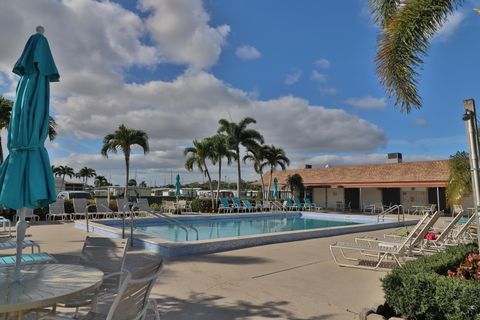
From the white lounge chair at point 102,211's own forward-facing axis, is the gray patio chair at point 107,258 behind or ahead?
ahead

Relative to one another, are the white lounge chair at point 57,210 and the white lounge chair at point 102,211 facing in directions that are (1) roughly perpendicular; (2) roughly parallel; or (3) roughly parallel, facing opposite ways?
roughly parallel

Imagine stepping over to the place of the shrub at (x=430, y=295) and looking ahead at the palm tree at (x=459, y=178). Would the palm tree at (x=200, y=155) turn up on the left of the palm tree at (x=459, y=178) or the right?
left

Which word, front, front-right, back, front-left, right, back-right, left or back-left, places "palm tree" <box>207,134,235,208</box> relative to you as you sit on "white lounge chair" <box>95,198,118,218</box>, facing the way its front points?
left

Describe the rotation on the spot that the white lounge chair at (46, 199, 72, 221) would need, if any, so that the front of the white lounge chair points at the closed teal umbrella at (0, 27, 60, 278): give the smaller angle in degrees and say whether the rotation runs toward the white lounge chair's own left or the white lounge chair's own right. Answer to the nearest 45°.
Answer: approximately 45° to the white lounge chair's own right

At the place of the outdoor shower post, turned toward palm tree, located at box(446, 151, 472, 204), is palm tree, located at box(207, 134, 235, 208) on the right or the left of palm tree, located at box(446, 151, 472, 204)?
left

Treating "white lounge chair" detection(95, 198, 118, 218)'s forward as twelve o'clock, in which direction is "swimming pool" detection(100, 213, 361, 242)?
The swimming pool is roughly at 11 o'clock from the white lounge chair.

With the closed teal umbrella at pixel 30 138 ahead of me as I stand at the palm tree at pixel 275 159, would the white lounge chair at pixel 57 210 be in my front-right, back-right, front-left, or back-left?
front-right

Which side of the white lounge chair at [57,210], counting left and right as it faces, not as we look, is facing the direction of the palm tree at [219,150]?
left

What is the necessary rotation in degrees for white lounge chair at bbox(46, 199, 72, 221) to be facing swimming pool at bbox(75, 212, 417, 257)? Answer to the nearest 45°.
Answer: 0° — it already faces it

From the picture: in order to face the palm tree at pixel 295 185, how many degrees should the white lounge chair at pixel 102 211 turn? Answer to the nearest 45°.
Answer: approximately 90° to its left

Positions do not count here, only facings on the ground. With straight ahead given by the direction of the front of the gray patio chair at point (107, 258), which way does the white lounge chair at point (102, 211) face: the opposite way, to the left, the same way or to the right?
to the left

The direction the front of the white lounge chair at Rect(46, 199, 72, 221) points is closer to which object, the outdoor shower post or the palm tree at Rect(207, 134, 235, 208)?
the outdoor shower post

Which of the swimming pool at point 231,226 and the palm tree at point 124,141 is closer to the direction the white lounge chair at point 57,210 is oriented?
the swimming pool

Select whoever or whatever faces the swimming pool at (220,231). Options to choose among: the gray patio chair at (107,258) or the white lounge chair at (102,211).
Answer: the white lounge chair at (102,211)

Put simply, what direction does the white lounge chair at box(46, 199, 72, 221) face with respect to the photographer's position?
facing the viewer and to the right of the viewer

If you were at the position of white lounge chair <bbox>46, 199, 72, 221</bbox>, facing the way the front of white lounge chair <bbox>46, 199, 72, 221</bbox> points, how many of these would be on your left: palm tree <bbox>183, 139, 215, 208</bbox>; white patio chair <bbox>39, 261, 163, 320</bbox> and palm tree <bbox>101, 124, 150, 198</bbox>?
2
